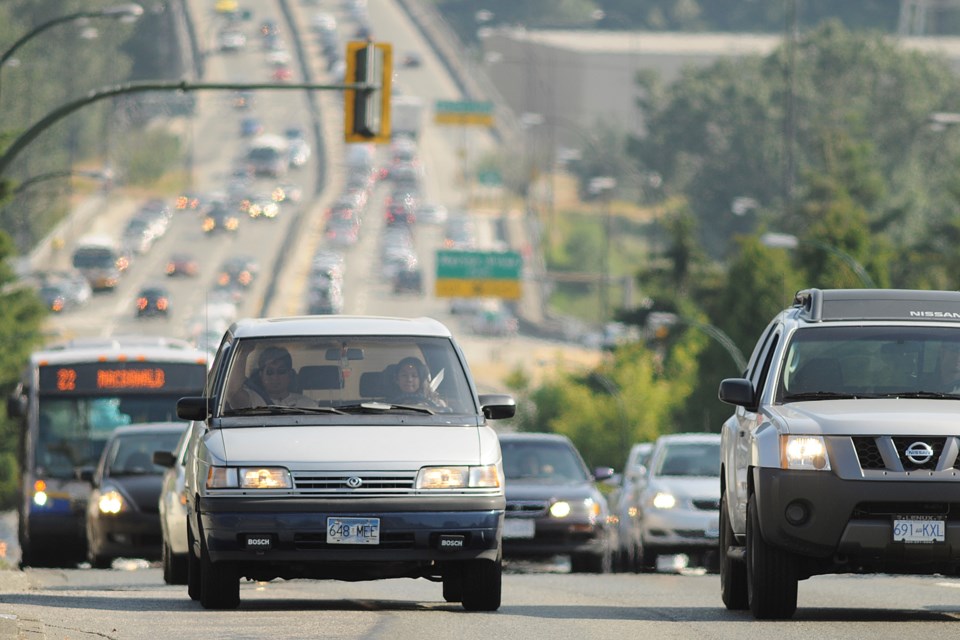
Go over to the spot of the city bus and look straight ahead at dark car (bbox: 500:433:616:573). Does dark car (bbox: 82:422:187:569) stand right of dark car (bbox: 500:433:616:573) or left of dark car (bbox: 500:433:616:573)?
right

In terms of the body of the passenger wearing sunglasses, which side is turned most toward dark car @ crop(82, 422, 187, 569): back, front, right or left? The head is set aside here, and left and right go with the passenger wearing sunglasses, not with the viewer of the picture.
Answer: back

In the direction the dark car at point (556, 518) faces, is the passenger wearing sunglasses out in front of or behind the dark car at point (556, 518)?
in front

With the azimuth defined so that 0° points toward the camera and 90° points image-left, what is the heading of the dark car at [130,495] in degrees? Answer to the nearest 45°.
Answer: approximately 0°

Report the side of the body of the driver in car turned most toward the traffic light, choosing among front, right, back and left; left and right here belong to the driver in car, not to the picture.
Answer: back
